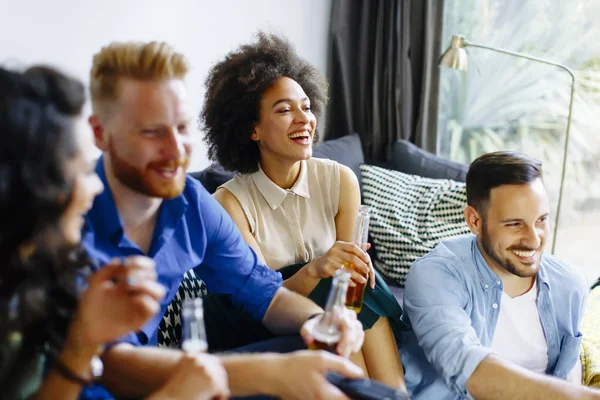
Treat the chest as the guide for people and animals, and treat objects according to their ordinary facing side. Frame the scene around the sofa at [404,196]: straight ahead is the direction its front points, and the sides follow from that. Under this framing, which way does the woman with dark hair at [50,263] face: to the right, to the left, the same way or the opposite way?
to the left

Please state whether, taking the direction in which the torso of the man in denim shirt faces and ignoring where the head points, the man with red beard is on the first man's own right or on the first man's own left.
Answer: on the first man's own right

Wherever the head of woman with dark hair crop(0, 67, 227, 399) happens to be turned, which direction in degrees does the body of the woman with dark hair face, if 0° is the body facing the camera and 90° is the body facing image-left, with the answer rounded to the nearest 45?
approximately 270°

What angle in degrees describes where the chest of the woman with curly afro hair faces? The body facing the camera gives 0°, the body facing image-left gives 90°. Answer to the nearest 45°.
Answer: approximately 315°

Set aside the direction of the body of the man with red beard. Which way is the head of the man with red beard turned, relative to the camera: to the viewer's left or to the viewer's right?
to the viewer's right

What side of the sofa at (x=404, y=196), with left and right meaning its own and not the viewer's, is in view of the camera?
front

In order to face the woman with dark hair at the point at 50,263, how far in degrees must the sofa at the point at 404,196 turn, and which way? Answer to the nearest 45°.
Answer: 0° — it already faces them

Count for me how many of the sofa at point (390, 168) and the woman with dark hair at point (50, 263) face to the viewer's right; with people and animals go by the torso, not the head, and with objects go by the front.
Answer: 1

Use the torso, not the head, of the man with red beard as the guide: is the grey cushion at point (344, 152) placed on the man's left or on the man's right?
on the man's left
